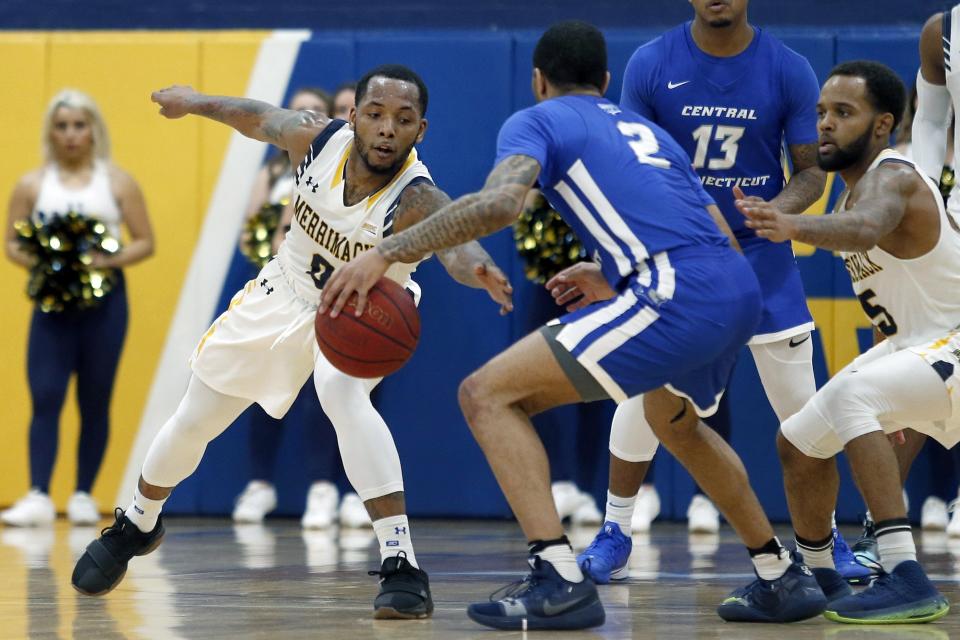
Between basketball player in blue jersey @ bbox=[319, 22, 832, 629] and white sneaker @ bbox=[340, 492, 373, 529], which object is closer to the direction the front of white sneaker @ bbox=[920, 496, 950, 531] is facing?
the basketball player in blue jersey

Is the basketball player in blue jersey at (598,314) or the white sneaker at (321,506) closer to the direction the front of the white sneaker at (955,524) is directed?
the basketball player in blue jersey

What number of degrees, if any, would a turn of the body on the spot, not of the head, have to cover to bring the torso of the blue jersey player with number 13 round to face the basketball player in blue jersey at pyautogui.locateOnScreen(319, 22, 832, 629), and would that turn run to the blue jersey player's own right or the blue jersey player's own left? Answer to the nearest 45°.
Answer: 0° — they already face them

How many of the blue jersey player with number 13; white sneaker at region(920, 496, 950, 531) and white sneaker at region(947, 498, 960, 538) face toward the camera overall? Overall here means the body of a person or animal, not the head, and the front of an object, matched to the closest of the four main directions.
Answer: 3

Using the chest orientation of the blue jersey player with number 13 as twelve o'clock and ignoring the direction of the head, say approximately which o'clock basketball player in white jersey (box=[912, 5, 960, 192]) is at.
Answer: The basketball player in white jersey is roughly at 8 o'clock from the blue jersey player with number 13.

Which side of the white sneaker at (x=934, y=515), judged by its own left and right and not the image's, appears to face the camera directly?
front

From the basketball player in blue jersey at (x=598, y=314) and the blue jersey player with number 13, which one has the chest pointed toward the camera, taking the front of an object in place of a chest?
the blue jersey player with number 13

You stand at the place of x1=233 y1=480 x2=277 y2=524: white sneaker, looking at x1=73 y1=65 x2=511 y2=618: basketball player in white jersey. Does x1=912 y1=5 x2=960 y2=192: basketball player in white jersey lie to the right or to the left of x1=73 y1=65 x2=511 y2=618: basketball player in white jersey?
left

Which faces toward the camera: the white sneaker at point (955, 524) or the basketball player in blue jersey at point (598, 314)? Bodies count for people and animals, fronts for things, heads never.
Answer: the white sneaker

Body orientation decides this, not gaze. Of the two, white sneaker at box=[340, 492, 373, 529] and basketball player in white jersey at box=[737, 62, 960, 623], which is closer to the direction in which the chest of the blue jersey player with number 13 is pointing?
the basketball player in white jersey

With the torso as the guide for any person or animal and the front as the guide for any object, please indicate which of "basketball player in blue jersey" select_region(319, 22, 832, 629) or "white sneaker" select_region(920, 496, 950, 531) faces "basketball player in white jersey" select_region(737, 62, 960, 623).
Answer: the white sneaker

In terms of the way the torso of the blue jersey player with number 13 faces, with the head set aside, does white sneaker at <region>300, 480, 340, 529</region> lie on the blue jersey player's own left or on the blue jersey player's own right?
on the blue jersey player's own right

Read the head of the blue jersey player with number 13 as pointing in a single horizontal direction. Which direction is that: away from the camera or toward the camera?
toward the camera

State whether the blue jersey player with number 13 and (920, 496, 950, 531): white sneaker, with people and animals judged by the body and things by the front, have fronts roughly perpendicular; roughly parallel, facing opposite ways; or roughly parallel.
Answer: roughly parallel

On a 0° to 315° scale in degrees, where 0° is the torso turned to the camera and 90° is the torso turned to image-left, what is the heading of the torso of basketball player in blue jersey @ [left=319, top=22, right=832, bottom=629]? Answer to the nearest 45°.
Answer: approximately 135°

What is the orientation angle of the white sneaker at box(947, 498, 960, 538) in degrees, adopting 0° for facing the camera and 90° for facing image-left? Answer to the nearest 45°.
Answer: approximately 0°
